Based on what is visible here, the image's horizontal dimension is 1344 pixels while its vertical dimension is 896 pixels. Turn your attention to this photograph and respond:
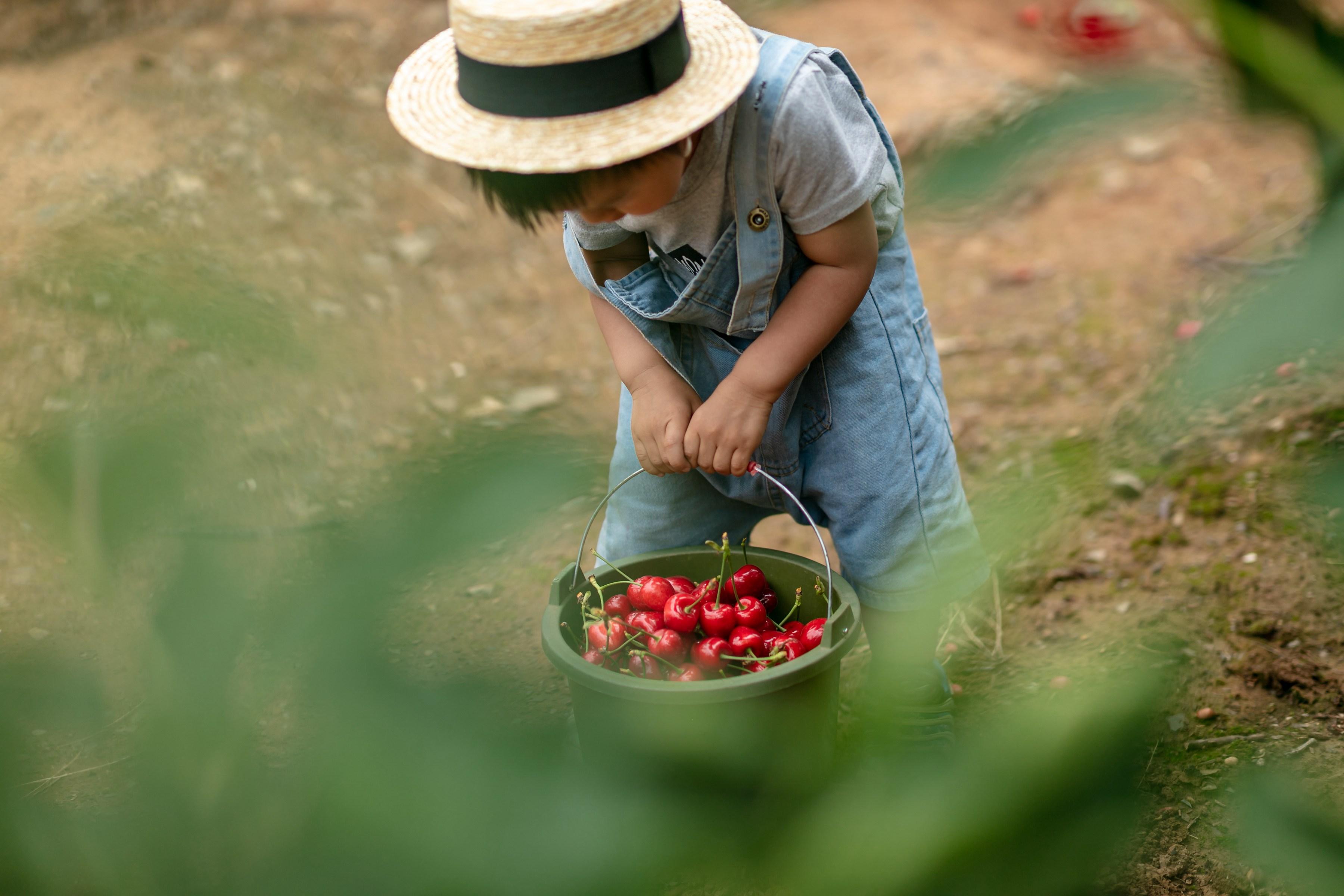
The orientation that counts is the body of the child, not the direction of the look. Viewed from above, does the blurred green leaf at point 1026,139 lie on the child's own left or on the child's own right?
on the child's own left

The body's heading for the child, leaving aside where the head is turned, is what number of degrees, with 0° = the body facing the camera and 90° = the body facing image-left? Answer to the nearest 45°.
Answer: approximately 45°

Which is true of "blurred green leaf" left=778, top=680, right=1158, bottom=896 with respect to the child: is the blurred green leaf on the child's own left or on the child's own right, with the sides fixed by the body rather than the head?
on the child's own left

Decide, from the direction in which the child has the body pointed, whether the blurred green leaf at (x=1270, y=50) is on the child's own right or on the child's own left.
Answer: on the child's own left
